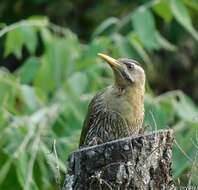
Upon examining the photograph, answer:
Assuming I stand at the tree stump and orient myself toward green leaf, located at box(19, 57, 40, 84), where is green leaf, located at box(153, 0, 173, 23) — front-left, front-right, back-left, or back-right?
front-right

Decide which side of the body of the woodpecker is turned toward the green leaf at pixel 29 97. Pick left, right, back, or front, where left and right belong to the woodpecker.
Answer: back

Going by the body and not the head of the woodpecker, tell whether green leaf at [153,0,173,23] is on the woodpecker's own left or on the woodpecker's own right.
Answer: on the woodpecker's own left

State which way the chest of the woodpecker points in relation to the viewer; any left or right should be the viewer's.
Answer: facing the viewer and to the right of the viewer

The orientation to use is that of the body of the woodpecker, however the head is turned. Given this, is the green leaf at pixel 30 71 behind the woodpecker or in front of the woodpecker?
behind
